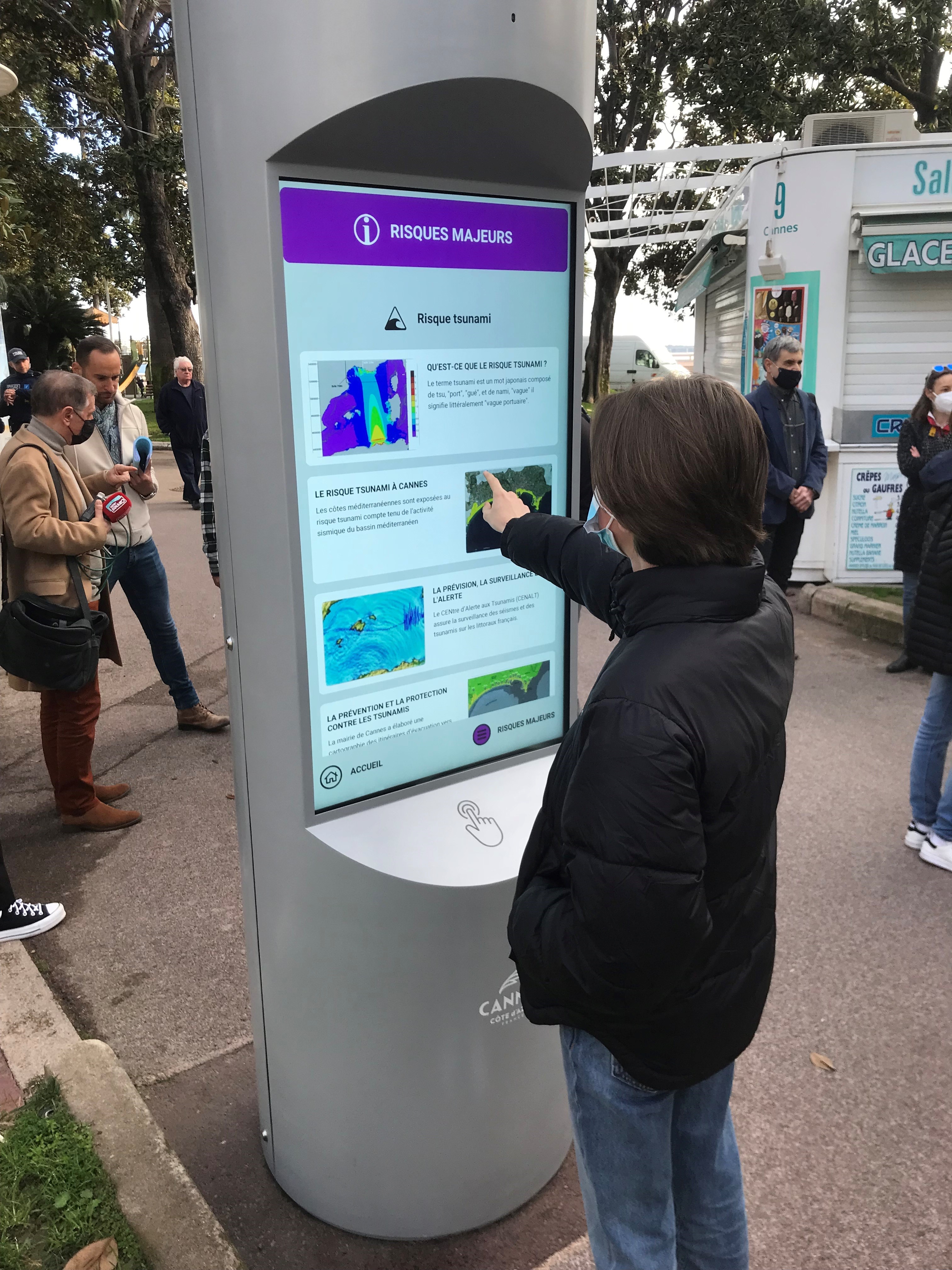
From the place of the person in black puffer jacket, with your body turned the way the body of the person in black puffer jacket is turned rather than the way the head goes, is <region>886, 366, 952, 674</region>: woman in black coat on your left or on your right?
on your right

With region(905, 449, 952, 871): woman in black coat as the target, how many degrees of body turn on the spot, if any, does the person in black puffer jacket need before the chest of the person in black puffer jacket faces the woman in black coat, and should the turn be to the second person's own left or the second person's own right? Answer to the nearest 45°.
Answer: approximately 45° to the second person's own right

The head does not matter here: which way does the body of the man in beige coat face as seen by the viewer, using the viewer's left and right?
facing to the right of the viewer

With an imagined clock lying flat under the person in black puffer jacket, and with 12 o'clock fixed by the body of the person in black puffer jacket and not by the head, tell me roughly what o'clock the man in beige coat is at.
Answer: The man in beige coat is roughly at 12 o'clock from the person in black puffer jacket.

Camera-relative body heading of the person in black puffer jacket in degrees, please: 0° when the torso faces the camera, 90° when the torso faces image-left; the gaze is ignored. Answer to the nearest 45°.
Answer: approximately 135°

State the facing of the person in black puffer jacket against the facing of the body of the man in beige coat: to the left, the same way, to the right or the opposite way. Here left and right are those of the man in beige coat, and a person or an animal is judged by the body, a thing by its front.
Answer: to the left

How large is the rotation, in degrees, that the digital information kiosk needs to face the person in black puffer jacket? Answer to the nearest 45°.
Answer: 0° — it already faces them

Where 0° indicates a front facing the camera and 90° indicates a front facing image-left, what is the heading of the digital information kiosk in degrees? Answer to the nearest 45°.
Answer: approximately 315°

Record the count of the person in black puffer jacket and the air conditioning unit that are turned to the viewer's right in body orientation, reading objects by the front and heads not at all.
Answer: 0

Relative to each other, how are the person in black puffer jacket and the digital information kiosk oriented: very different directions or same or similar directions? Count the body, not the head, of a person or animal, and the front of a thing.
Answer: very different directions

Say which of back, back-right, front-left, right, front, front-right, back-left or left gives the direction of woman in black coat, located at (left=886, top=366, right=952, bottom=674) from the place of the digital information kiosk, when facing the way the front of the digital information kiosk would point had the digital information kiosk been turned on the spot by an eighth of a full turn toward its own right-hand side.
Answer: back-left

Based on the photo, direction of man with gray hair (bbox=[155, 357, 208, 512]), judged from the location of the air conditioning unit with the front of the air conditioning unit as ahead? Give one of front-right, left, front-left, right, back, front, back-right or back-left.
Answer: right

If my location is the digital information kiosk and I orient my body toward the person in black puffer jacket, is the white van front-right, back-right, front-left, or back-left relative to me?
back-left

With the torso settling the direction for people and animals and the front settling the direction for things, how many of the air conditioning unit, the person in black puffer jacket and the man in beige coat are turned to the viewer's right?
1

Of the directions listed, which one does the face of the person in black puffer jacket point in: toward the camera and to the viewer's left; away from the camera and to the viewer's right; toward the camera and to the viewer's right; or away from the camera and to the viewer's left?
away from the camera and to the viewer's left

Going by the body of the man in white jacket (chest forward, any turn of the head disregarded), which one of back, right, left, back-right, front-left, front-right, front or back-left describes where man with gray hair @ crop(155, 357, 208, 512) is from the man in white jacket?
back-left

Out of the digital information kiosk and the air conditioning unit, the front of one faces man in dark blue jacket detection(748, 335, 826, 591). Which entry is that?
the air conditioning unit
